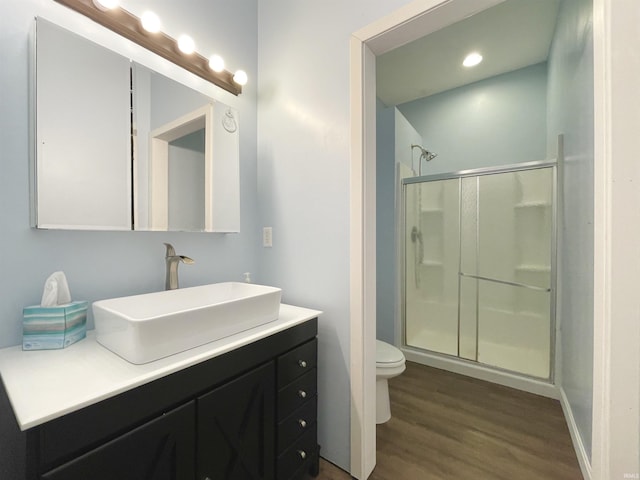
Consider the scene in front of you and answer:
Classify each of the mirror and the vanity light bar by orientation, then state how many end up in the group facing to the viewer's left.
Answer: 0

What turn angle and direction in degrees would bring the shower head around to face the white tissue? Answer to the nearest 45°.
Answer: approximately 135° to its right

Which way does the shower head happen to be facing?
to the viewer's right

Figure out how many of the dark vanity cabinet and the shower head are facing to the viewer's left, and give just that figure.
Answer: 0
